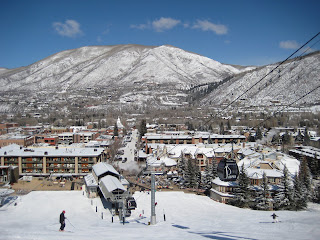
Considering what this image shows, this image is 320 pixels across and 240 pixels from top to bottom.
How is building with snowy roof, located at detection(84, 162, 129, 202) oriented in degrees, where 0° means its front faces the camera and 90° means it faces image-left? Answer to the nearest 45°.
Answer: approximately 315°

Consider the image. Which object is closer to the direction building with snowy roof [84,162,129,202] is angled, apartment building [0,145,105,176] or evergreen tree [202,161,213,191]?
the evergreen tree

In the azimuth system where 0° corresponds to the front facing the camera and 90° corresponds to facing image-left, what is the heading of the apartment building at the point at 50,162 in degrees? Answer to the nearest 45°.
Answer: approximately 0°

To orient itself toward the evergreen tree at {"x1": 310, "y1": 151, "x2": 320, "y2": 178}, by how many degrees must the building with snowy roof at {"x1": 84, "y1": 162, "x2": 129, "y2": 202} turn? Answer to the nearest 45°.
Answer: approximately 45° to its left

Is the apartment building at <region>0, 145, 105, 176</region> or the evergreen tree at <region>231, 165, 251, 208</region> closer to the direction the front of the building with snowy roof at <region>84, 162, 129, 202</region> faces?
the evergreen tree

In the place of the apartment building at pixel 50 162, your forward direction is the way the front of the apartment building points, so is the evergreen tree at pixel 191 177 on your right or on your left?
on your left

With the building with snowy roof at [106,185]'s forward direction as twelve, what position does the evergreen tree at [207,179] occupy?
The evergreen tree is roughly at 10 o'clock from the building with snowy roof.

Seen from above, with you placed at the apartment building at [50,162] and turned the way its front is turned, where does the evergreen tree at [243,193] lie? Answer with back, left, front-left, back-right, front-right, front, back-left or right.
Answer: front-left

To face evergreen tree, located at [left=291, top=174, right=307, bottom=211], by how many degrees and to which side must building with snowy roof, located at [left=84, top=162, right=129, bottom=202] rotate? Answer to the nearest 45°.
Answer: approximately 45° to its left

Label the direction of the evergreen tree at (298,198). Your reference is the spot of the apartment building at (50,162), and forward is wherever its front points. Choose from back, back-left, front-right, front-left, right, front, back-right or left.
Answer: front-left
